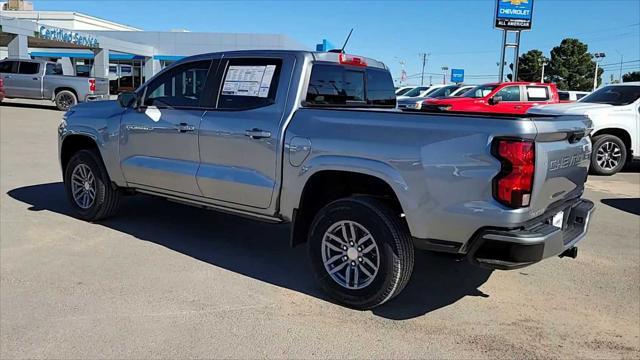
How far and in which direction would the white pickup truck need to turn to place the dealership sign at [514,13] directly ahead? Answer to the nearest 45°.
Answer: approximately 135° to its right

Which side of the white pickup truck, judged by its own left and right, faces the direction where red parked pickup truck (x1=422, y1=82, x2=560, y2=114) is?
right

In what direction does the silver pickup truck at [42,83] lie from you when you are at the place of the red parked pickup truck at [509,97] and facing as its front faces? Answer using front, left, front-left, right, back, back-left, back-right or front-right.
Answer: front-right

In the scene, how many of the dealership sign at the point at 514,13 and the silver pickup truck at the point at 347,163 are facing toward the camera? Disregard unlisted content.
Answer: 1

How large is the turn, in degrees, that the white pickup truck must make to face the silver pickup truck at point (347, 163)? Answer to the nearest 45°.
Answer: approximately 45° to its left

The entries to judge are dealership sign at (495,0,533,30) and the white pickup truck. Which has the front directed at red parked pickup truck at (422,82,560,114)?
the dealership sign

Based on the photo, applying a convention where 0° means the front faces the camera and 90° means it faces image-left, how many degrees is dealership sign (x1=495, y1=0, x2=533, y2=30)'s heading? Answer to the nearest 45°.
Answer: approximately 0°

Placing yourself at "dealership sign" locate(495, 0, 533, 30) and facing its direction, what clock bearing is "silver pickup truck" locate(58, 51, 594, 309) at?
The silver pickup truck is roughly at 12 o'clock from the dealership sign.

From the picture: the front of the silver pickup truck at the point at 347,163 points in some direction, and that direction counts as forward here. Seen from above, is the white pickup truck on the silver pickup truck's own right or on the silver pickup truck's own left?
on the silver pickup truck's own right

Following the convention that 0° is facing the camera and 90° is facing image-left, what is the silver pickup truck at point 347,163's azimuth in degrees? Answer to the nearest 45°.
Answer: approximately 135°
